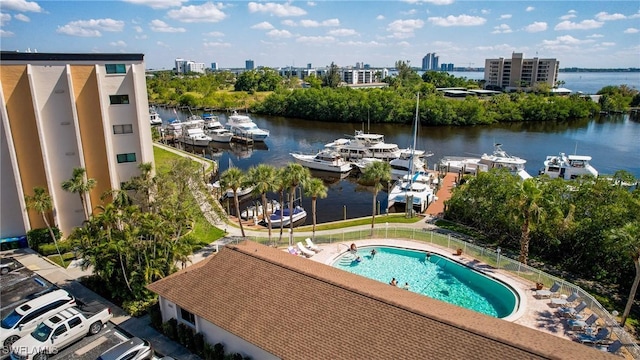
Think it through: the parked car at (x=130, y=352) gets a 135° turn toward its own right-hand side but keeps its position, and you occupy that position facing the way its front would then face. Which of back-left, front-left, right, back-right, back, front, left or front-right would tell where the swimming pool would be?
right

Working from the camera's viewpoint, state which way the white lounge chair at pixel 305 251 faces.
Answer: facing the viewer and to the right of the viewer

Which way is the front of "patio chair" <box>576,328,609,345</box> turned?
to the viewer's left

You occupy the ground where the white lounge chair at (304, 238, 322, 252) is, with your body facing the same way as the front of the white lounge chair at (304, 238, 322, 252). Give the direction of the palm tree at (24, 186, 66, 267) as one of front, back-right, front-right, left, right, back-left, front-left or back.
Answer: back-right

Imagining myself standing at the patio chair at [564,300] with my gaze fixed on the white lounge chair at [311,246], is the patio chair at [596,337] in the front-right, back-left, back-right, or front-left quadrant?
back-left

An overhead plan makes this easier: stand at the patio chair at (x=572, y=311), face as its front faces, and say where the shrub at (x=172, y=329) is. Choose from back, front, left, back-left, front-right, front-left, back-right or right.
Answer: front-left

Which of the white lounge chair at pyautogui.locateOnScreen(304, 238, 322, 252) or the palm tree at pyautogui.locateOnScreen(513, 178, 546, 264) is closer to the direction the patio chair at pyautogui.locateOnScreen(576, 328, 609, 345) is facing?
the white lounge chair

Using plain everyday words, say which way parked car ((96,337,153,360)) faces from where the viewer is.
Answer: facing the viewer and to the left of the viewer

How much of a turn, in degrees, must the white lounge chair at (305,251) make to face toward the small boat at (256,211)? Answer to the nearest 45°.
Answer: approximately 180°

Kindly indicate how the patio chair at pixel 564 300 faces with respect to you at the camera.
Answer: facing to the left of the viewer

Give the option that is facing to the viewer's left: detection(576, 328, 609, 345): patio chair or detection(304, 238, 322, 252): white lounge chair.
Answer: the patio chair

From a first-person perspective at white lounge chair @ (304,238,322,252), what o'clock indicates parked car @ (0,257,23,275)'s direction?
The parked car is roughly at 4 o'clock from the white lounge chair.

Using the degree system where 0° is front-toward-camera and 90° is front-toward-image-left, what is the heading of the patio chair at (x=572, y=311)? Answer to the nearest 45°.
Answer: approximately 90°

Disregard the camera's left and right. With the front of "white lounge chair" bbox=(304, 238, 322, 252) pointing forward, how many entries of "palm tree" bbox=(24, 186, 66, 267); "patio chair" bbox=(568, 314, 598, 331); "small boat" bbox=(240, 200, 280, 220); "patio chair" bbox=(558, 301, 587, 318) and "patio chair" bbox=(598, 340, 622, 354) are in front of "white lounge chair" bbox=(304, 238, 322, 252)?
3

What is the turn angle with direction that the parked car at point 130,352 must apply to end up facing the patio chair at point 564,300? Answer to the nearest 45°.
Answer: approximately 135° to its left
